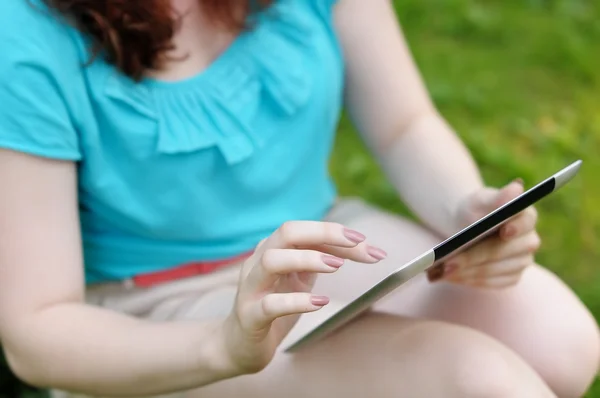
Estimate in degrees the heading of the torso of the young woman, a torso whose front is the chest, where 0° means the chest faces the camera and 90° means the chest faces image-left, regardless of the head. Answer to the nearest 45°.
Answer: approximately 315°
